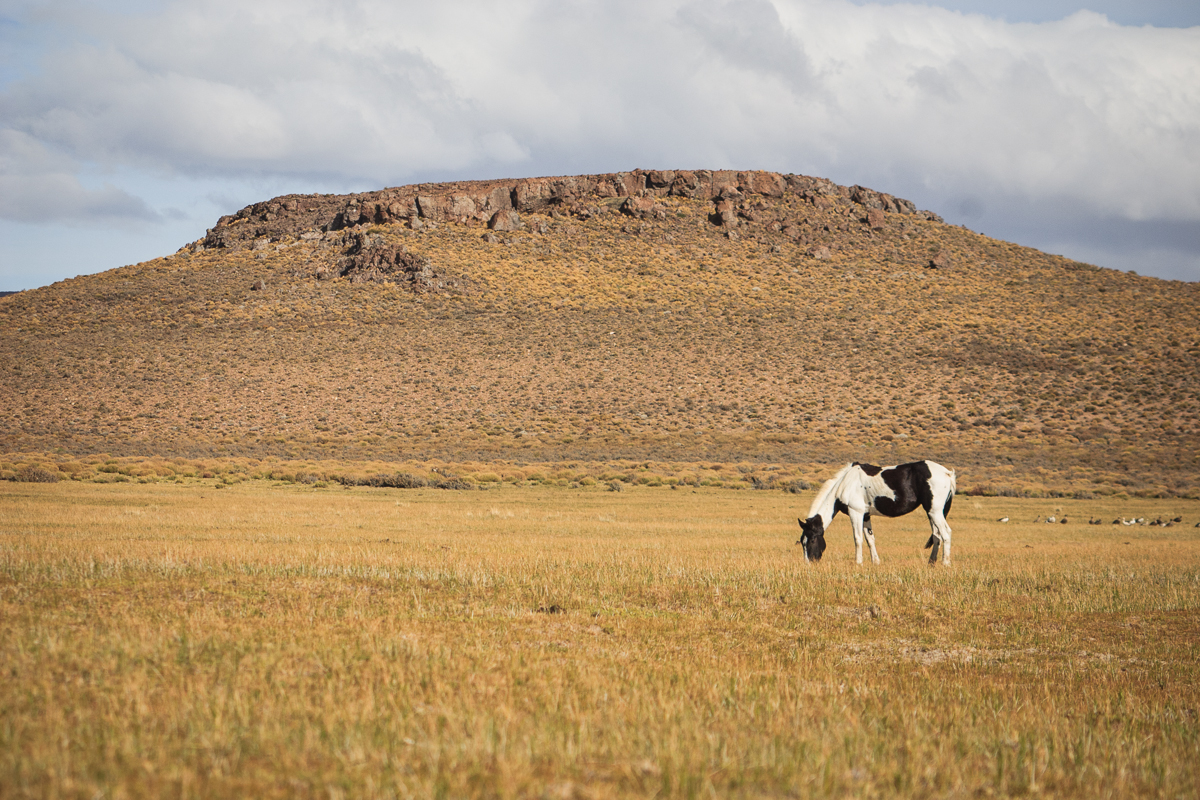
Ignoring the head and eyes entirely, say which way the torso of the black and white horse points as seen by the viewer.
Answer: to the viewer's left
